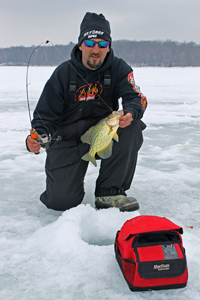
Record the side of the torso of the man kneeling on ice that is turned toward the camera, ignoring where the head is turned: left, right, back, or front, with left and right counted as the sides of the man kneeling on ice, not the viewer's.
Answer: front

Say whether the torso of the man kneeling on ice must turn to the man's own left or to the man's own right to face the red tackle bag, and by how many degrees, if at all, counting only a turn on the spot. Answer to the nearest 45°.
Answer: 0° — they already face it

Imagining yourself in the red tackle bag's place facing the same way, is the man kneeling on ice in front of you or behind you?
behind

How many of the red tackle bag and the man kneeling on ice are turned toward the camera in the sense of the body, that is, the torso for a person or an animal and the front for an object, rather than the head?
2
